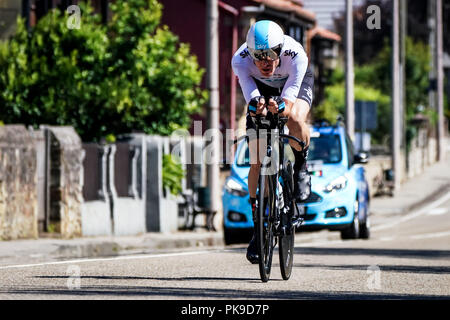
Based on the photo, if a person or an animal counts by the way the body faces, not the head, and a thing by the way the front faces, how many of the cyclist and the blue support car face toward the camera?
2

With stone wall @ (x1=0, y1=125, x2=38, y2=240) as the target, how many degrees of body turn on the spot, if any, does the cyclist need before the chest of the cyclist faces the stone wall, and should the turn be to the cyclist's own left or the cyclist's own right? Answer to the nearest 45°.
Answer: approximately 135° to the cyclist's own right

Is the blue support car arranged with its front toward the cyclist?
yes

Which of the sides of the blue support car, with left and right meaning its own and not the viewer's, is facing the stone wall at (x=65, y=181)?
right

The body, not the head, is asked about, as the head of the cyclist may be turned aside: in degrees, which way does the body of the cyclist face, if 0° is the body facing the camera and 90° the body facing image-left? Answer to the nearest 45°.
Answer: approximately 0°

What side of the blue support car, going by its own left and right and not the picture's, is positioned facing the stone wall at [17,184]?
right
